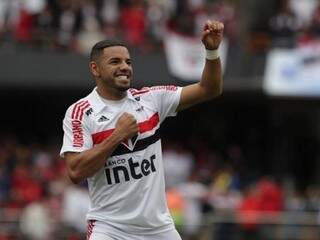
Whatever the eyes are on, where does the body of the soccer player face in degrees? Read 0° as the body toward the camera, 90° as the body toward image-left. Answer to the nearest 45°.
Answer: approximately 315°

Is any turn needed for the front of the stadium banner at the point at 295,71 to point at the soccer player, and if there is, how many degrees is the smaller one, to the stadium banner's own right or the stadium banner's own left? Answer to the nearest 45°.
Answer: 0° — it already faces them

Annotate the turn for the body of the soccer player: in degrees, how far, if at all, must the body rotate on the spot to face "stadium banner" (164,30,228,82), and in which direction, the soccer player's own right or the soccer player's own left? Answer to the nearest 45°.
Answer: approximately 135° to the soccer player's own left

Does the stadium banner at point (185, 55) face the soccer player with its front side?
yes

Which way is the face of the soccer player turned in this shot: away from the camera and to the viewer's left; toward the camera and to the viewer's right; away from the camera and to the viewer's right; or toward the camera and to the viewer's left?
toward the camera and to the viewer's right
